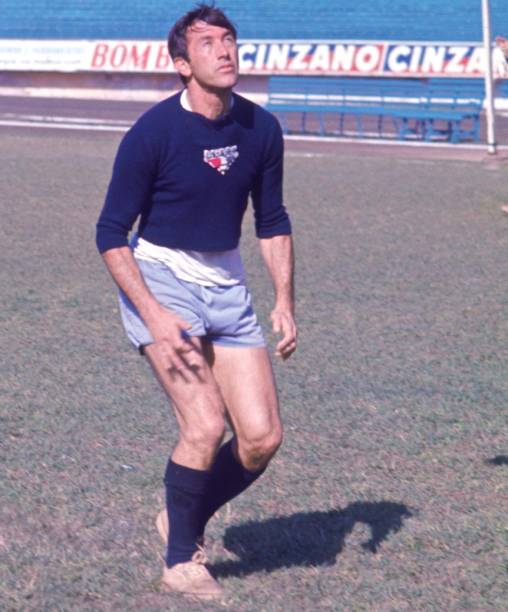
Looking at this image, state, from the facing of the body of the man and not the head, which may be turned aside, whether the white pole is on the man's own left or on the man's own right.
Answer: on the man's own left

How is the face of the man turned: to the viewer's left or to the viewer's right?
to the viewer's right

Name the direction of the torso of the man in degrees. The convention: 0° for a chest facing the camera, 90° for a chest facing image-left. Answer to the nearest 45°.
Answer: approximately 315°

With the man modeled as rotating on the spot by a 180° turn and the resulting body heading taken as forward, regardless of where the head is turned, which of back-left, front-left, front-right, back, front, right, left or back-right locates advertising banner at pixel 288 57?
front-right

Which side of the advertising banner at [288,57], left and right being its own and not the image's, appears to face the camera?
front
